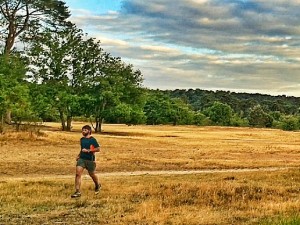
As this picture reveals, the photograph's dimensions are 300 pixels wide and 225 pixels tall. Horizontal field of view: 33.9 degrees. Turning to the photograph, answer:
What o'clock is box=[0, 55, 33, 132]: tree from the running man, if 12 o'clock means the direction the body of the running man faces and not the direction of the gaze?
The tree is roughly at 4 o'clock from the running man.

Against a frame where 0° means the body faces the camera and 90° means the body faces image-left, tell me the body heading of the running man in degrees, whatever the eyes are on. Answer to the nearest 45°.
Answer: approximately 45°
